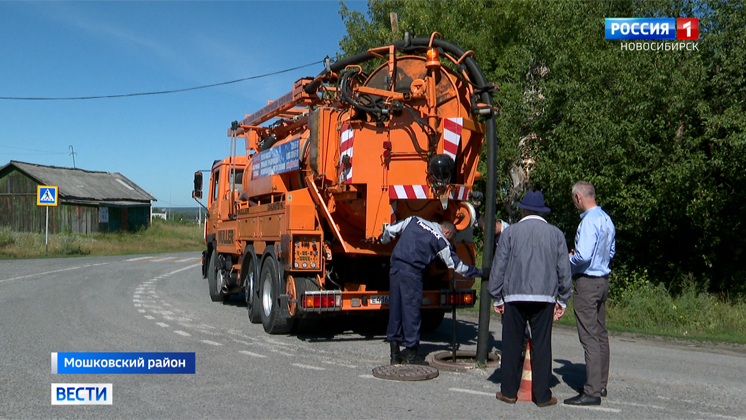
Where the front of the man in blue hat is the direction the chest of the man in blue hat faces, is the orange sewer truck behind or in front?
in front

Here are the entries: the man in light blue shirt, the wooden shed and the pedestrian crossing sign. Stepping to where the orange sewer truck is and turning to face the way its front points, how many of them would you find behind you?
1

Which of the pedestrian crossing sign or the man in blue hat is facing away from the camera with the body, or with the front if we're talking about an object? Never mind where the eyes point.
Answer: the man in blue hat

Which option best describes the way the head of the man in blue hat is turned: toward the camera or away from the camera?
away from the camera

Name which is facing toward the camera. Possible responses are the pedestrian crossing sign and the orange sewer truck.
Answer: the pedestrian crossing sign

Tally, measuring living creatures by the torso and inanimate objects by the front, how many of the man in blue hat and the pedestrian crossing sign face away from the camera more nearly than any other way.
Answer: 1

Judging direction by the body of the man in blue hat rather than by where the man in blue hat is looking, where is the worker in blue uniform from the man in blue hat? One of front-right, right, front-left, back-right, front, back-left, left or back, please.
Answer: front-left

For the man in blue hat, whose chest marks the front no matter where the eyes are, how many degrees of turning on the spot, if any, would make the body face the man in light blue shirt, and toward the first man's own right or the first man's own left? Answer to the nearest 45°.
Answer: approximately 45° to the first man's own right

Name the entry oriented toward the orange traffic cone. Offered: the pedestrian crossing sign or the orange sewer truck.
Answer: the pedestrian crossing sign

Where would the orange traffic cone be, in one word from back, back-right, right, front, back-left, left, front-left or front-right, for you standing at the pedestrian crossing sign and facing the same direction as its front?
front

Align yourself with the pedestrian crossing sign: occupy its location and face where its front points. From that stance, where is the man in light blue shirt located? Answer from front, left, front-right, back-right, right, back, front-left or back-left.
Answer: front

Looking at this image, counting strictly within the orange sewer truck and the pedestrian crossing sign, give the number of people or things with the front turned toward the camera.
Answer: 1

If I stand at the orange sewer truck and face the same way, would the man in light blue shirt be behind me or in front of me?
behind

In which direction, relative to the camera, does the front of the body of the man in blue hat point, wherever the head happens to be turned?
away from the camera

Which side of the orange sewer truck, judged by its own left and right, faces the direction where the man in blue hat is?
back

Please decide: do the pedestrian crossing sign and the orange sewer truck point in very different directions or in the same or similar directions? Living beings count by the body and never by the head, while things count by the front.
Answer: very different directions

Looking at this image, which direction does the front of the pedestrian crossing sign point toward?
toward the camera

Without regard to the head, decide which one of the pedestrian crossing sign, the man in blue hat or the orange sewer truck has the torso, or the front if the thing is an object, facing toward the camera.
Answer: the pedestrian crossing sign
